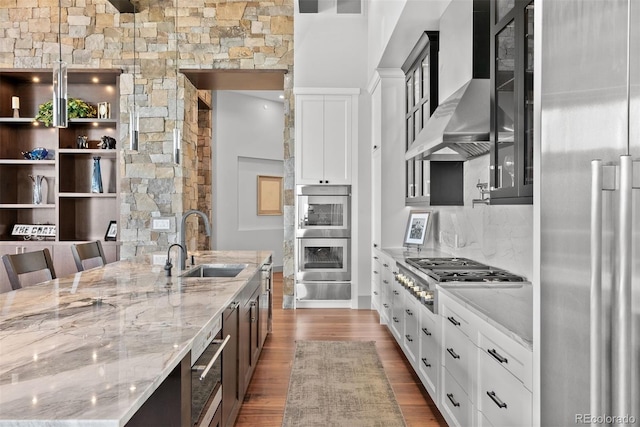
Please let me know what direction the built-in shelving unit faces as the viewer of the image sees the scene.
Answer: facing the viewer

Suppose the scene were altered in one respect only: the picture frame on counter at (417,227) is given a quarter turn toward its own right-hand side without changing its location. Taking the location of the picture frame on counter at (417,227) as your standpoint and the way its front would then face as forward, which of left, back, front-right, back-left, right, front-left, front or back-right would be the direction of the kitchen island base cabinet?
back-left

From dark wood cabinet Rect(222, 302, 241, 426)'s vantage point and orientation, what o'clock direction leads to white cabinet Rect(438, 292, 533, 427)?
The white cabinet is roughly at 1 o'clock from the dark wood cabinet.

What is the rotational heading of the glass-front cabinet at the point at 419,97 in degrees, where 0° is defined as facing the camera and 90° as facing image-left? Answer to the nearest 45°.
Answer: approximately 90°

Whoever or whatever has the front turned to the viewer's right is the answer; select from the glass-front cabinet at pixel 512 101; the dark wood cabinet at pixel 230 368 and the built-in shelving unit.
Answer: the dark wood cabinet

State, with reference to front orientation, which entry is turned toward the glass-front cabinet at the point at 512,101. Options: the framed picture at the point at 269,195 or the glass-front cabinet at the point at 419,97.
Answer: the framed picture

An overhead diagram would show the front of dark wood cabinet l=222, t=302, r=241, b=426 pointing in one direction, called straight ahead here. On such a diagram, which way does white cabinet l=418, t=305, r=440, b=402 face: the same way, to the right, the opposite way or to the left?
the opposite way

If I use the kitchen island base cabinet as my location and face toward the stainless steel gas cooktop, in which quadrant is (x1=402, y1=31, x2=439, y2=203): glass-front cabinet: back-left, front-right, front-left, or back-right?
front-left

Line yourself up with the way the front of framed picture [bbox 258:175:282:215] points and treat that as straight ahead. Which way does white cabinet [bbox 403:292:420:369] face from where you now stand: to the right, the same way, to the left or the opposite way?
to the right

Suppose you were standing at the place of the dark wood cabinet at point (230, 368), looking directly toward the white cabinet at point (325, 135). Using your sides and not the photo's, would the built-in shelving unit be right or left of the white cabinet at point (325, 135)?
left

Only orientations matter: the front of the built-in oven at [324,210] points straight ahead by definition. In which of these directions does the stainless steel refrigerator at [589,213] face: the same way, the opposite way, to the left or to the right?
to the right

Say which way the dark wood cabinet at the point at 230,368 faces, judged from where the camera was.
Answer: facing to the right of the viewer

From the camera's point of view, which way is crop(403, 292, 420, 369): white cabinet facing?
to the viewer's left

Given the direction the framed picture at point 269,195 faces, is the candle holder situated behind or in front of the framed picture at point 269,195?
in front

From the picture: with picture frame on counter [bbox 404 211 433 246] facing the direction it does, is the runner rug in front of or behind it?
in front
